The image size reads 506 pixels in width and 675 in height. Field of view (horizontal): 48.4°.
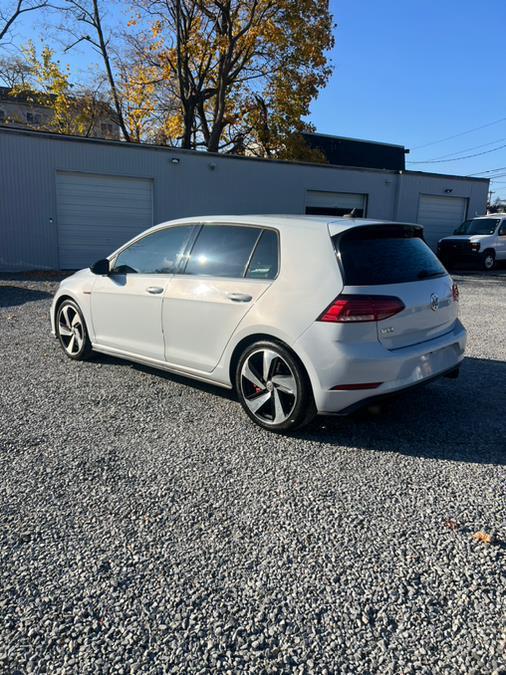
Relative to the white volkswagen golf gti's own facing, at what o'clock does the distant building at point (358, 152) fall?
The distant building is roughly at 2 o'clock from the white volkswagen golf gti.

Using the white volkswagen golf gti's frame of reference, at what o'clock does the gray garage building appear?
The gray garage building is roughly at 1 o'clock from the white volkswagen golf gti.

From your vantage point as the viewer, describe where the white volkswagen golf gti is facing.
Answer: facing away from the viewer and to the left of the viewer
